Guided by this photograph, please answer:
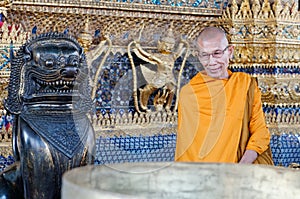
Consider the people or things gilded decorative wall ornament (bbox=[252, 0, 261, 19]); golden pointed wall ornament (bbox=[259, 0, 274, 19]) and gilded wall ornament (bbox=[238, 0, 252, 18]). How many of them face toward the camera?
3

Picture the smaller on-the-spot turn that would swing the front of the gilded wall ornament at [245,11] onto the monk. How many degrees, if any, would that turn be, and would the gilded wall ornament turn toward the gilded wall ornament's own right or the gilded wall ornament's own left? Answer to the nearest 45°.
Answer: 0° — it already faces them

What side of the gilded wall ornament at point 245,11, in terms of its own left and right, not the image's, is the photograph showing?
front

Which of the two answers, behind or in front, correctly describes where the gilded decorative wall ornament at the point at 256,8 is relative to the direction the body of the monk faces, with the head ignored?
behind

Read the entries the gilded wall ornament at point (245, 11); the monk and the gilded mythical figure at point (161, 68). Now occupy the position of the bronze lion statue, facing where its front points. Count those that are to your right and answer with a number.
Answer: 0

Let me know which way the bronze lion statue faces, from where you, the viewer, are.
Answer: facing the viewer and to the right of the viewer

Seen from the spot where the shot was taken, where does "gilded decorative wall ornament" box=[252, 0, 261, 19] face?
facing the viewer

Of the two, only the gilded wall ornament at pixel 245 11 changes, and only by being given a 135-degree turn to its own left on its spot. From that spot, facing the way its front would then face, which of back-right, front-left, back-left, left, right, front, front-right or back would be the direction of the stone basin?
back-right

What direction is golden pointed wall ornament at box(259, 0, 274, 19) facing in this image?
toward the camera

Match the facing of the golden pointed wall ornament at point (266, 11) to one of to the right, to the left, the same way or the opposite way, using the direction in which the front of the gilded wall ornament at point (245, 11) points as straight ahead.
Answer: the same way

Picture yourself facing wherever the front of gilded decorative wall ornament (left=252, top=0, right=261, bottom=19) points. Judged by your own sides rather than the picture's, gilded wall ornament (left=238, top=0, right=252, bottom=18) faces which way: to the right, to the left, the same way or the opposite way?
the same way

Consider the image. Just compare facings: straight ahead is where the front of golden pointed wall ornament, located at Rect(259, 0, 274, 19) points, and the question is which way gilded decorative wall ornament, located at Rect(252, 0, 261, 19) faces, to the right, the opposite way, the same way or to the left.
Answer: the same way
